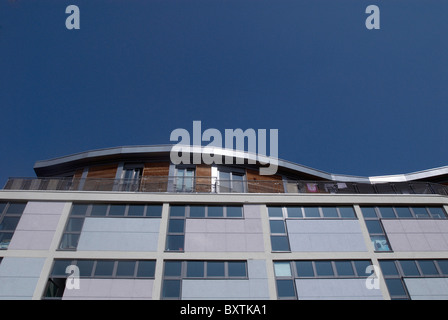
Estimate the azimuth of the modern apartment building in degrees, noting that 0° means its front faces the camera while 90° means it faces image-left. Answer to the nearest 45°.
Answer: approximately 0°
